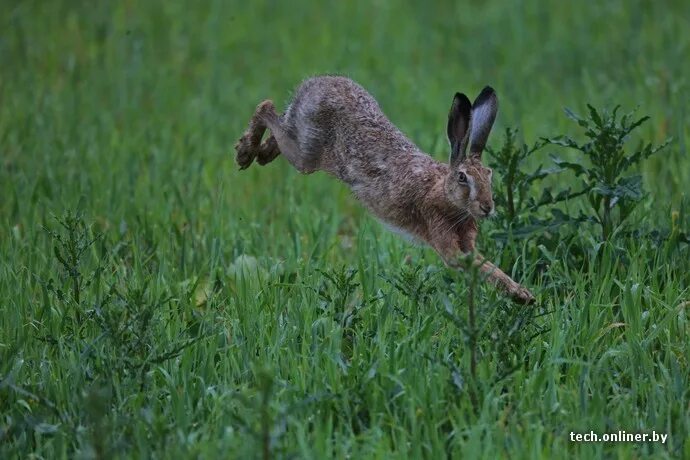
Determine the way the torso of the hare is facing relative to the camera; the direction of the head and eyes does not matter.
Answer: to the viewer's right
